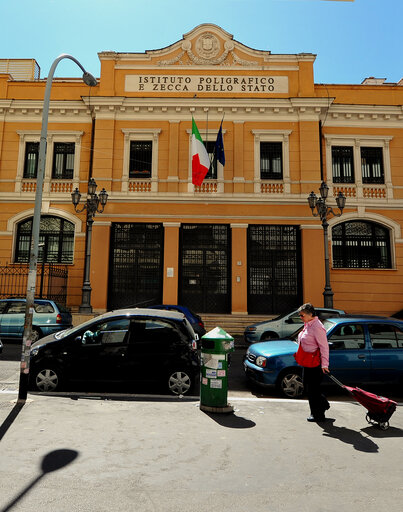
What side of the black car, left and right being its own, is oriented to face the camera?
left

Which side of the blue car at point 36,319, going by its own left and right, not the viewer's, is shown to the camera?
left

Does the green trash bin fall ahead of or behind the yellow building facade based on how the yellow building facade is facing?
ahead

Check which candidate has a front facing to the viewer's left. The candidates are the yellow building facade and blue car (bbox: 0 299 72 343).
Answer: the blue car

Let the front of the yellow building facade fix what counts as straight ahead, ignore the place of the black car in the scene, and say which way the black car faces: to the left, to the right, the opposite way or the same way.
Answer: to the right

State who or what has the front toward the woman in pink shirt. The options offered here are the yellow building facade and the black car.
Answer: the yellow building facade

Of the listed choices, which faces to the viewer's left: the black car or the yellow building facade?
the black car

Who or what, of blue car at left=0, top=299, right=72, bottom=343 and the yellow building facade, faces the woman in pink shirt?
the yellow building facade

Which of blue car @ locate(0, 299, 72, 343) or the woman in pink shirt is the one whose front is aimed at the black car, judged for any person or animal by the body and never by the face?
the woman in pink shirt

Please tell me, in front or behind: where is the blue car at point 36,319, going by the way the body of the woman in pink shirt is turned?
in front

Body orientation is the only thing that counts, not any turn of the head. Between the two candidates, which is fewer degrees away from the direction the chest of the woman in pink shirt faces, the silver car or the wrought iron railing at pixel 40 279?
the wrought iron railing

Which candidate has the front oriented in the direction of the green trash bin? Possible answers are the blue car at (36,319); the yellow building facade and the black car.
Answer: the yellow building facade

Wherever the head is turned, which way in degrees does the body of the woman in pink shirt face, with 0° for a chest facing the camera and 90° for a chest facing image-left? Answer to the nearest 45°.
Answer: approximately 90°
